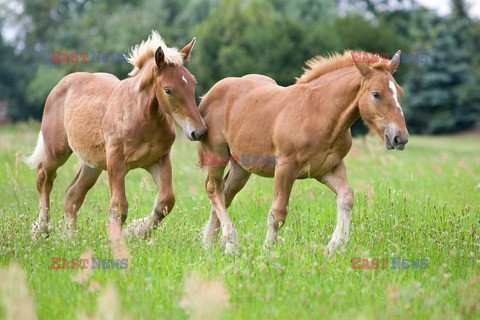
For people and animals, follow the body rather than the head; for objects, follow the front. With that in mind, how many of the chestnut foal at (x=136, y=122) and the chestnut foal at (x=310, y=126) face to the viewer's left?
0

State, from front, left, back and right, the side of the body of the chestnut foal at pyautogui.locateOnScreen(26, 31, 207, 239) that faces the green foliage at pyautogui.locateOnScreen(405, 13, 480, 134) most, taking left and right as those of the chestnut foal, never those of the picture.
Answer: left

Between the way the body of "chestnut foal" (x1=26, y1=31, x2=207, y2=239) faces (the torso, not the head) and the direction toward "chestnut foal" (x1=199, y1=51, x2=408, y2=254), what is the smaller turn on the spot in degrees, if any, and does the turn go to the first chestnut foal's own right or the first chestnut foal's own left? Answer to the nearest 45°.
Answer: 0° — it already faces it

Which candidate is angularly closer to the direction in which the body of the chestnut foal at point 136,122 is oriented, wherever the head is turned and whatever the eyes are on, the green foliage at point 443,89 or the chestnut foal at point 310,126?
the chestnut foal

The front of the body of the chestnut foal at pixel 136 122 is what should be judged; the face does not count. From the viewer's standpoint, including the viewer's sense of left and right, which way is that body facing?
facing the viewer and to the right of the viewer
